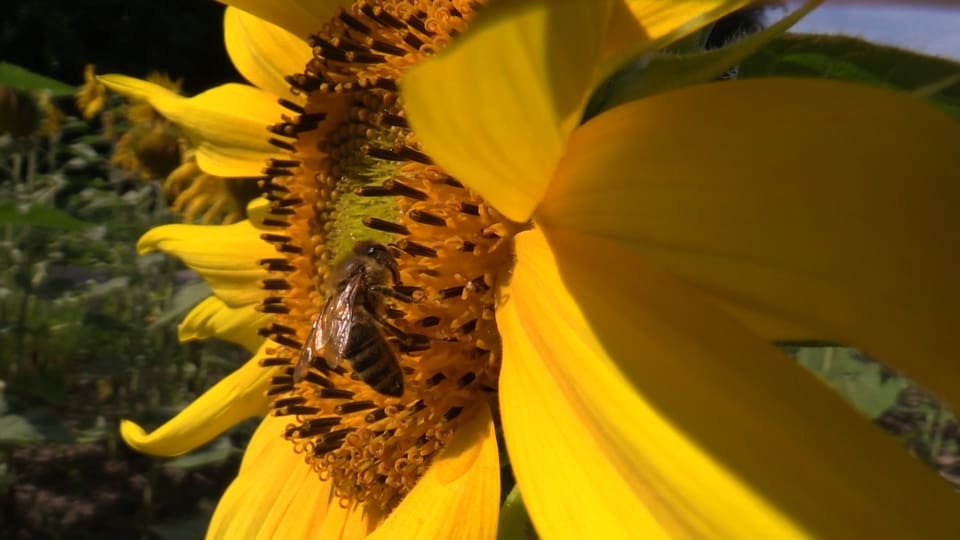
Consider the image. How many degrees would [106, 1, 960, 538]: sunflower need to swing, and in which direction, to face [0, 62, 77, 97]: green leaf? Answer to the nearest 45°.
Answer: approximately 90° to its right

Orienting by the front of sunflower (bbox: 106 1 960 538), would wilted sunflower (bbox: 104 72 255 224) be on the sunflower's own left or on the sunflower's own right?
on the sunflower's own right

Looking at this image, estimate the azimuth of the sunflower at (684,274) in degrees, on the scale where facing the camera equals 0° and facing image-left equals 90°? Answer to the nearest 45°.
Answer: approximately 45°

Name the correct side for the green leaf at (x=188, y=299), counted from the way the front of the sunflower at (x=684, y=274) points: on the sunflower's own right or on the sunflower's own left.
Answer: on the sunflower's own right

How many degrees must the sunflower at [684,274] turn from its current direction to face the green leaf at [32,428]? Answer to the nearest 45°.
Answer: approximately 90° to its right
